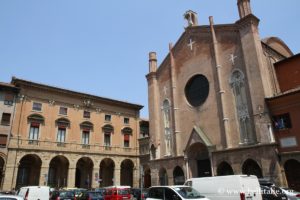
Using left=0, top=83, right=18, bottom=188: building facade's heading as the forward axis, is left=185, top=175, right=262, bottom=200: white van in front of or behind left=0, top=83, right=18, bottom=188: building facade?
in front

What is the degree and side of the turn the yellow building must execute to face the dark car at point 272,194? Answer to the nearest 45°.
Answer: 0° — it already faces it

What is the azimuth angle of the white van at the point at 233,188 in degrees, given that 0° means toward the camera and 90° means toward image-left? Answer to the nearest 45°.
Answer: approximately 135°

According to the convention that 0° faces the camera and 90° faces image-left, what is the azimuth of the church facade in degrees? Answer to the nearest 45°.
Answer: approximately 45°

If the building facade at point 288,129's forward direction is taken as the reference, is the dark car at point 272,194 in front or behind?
in front

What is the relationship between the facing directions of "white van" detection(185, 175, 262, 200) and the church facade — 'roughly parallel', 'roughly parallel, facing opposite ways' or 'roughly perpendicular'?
roughly perpendicular
